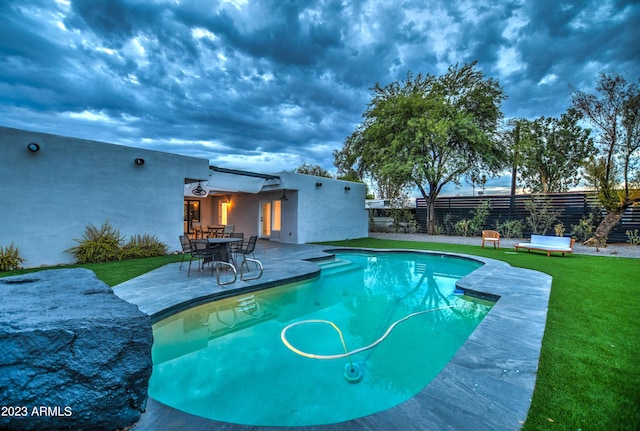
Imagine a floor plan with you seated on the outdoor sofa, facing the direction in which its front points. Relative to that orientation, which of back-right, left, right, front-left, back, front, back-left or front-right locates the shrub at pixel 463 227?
right

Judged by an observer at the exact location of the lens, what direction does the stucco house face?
facing the viewer and to the right of the viewer

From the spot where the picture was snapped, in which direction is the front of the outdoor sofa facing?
facing the viewer and to the left of the viewer

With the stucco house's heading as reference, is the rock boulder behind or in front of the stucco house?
in front

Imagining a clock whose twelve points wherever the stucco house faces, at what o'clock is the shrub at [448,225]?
The shrub is roughly at 10 o'clock from the stucco house.

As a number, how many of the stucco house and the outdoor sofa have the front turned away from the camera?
0

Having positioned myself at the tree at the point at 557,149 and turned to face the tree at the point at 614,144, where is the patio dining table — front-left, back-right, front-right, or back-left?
front-right

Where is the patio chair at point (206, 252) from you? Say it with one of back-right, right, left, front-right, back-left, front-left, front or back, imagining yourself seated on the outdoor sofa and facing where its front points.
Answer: front

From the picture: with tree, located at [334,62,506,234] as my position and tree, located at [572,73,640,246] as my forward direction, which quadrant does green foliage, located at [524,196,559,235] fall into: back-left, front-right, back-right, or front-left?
front-left
